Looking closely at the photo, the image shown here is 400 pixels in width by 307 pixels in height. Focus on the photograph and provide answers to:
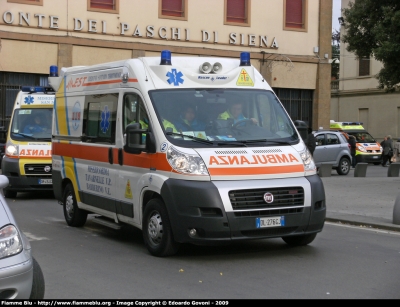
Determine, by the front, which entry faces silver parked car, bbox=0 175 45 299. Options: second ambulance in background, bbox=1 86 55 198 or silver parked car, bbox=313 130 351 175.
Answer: the second ambulance in background

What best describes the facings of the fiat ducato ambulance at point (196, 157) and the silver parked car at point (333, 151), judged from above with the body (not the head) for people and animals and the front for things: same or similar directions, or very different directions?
very different directions

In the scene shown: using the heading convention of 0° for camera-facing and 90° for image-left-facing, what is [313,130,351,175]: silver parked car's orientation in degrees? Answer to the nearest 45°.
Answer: approximately 135°

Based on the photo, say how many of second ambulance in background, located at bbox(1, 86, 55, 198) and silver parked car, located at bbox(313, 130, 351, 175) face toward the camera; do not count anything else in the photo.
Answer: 1

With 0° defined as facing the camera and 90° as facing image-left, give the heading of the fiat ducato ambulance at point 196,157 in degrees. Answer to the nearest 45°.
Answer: approximately 315°

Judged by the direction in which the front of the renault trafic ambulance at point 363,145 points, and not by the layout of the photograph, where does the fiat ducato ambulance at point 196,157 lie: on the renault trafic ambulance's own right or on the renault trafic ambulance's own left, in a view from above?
on the renault trafic ambulance's own right
